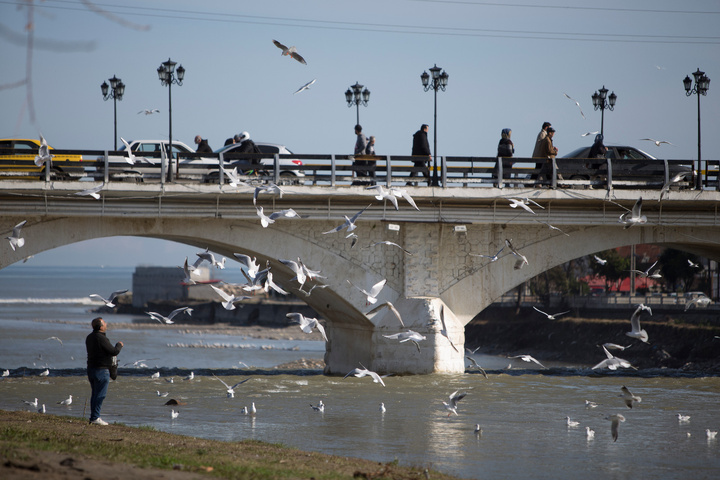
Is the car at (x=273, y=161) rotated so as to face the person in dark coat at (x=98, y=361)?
no

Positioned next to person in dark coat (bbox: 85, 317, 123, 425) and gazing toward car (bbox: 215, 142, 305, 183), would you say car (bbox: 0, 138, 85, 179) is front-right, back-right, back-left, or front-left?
front-left
